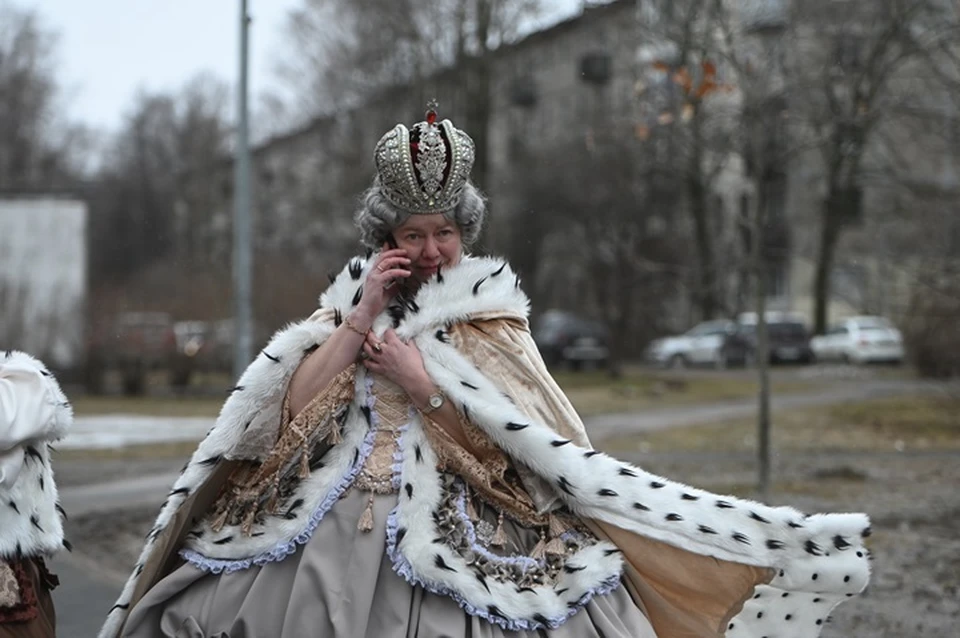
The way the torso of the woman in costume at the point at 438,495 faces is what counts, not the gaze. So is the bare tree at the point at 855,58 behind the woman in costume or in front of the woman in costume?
behind

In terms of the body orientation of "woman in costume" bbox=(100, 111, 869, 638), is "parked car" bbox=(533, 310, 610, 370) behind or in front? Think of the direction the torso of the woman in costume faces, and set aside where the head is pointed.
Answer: behind

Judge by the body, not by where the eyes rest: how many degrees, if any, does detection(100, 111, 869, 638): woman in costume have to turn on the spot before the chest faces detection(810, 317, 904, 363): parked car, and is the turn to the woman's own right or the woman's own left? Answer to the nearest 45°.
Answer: approximately 180°

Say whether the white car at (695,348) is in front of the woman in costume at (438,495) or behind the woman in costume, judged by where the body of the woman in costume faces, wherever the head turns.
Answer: behind

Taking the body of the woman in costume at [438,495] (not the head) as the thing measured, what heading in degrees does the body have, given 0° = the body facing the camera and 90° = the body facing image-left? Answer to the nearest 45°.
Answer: approximately 0°

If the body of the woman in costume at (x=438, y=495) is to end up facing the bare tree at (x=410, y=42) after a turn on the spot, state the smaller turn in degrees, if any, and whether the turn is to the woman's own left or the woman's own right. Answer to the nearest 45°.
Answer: approximately 180°

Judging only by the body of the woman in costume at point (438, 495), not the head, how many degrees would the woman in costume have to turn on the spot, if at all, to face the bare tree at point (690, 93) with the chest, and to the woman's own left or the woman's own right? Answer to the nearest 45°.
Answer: approximately 180°

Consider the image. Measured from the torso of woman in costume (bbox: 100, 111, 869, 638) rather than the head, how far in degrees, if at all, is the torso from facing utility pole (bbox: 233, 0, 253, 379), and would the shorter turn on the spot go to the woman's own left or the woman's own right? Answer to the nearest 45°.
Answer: approximately 180°

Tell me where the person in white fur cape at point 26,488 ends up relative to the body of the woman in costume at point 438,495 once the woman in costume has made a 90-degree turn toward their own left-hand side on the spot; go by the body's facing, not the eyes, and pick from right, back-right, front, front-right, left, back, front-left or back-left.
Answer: back
